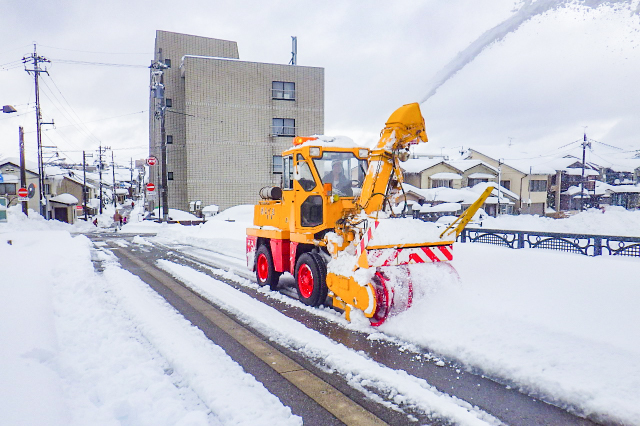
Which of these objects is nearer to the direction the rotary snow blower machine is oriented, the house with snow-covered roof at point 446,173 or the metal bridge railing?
the metal bridge railing

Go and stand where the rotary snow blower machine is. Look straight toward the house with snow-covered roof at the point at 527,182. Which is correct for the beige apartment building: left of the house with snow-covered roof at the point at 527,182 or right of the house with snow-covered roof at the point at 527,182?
left

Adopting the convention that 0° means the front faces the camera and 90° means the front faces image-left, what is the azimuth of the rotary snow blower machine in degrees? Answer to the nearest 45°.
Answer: approximately 315°

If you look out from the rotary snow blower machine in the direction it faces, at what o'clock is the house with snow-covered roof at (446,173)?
The house with snow-covered roof is roughly at 8 o'clock from the rotary snow blower machine.

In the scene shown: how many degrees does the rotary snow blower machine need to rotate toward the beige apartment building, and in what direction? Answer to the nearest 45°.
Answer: approximately 180°

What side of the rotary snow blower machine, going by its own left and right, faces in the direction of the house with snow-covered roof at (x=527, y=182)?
left

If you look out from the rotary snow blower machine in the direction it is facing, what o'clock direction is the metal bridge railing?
The metal bridge railing is roughly at 9 o'clock from the rotary snow blower machine.
